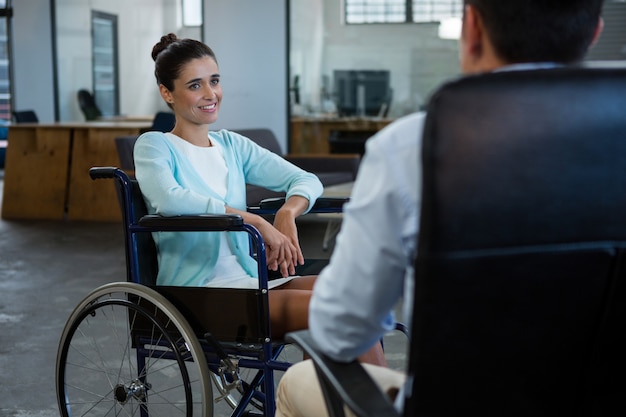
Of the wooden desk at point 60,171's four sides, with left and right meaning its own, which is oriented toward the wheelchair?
back

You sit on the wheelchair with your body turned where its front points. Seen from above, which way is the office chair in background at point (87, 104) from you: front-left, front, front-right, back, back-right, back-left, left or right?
back-left

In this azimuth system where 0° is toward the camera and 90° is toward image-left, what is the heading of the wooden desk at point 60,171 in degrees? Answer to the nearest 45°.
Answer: approximately 180°

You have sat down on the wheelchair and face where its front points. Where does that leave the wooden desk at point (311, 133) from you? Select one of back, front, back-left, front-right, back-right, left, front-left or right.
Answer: back-left

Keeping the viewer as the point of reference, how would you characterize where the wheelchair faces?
facing the viewer and to the right of the viewer

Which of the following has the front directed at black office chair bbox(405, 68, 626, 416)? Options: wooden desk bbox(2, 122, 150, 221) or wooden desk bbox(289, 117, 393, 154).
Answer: wooden desk bbox(289, 117, 393, 154)

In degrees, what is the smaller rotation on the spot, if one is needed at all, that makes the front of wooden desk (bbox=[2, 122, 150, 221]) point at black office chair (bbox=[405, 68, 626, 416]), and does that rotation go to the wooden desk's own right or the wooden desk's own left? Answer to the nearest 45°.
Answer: approximately 180°

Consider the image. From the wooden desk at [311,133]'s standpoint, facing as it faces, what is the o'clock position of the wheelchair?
The wheelchair is roughly at 12 o'clock from the wooden desk.

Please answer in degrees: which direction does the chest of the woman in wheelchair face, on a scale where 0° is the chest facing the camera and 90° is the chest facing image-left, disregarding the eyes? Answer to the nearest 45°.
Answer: approximately 315°
